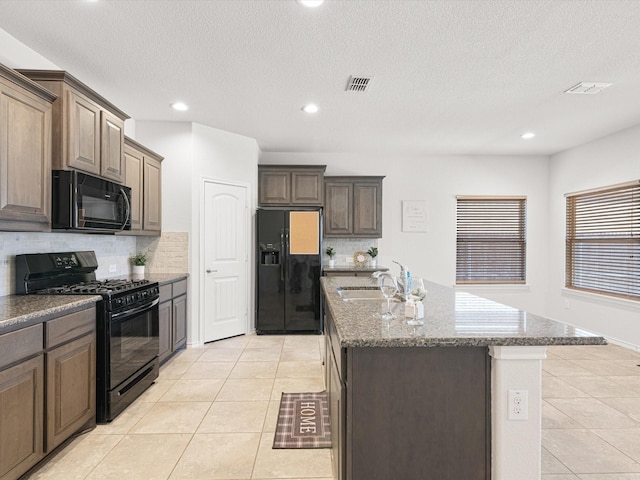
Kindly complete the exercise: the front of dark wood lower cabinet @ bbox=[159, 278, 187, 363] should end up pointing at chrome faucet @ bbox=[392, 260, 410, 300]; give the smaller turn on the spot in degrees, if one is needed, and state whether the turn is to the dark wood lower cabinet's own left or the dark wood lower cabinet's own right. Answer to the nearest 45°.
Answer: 0° — it already faces it

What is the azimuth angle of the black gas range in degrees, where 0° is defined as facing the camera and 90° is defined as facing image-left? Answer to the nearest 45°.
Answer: approximately 315°

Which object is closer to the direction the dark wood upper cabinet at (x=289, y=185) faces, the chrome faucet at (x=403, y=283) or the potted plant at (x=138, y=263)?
the chrome faucet

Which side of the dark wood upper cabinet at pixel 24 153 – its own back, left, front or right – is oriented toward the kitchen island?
front

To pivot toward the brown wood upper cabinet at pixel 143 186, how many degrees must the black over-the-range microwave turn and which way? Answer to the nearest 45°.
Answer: approximately 90° to its left

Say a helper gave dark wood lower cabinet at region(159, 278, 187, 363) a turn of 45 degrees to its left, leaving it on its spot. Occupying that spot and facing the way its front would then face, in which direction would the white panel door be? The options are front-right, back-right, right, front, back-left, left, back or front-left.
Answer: front-left

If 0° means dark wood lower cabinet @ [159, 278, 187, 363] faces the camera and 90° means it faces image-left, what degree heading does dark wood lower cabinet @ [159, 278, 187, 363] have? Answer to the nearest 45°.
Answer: approximately 315°

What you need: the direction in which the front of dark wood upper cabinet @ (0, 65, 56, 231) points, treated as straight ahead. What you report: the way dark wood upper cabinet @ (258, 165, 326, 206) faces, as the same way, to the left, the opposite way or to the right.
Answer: to the right

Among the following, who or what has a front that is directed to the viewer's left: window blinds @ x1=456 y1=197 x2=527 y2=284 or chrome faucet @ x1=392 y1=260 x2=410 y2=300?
the chrome faucet

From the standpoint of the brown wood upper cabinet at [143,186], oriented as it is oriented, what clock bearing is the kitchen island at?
The kitchen island is roughly at 1 o'clock from the brown wood upper cabinet.

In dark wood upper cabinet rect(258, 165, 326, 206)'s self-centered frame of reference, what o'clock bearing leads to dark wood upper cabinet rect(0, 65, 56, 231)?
dark wood upper cabinet rect(0, 65, 56, 231) is roughly at 1 o'clock from dark wood upper cabinet rect(258, 165, 326, 206).

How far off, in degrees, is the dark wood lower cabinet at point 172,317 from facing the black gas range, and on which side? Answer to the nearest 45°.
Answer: approximately 90° to its right
